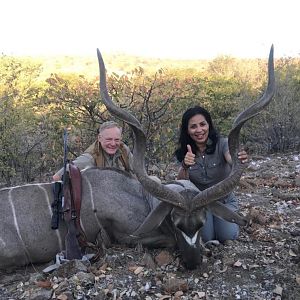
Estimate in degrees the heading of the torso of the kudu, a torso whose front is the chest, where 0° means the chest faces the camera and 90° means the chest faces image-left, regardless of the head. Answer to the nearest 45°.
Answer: approximately 270°

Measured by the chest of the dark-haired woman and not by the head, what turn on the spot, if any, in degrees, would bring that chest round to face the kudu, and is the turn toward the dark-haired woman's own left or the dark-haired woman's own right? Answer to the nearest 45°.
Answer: approximately 45° to the dark-haired woman's own right

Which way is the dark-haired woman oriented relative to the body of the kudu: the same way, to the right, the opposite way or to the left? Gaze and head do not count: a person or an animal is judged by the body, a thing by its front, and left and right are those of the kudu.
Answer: to the right

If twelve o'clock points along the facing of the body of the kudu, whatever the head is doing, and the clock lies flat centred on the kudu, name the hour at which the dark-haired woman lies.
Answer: The dark-haired woman is roughly at 11 o'clock from the kudu.

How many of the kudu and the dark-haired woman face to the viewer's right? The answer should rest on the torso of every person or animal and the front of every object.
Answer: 1

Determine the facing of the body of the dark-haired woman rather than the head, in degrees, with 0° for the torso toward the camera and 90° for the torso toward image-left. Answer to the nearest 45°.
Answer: approximately 0°
